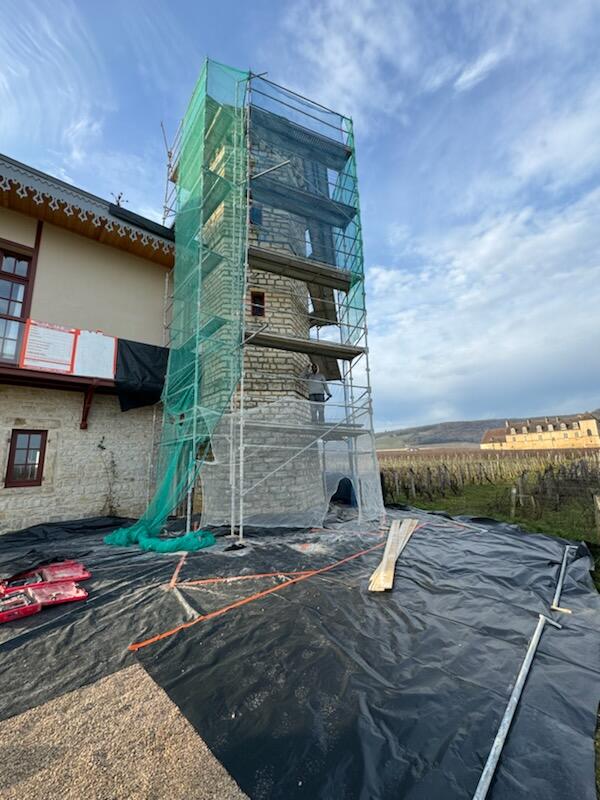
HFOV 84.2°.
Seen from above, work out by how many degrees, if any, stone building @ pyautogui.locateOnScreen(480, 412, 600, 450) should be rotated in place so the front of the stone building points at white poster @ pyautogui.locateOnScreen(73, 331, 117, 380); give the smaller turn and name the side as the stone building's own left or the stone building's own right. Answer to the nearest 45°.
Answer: approximately 45° to the stone building's own left

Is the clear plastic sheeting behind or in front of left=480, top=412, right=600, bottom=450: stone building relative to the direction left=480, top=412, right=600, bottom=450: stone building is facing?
in front

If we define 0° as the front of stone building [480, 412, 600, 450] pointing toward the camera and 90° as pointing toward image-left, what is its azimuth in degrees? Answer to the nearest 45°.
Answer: approximately 45°

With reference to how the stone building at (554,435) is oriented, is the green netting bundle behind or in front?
in front

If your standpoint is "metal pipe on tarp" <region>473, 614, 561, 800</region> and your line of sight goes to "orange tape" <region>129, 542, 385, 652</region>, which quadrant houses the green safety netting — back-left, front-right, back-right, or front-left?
front-right

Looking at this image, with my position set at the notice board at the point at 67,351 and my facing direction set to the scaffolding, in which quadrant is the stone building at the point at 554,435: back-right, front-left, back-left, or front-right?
front-left

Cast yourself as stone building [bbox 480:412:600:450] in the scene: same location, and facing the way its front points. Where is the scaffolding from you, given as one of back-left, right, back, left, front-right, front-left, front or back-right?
front-left

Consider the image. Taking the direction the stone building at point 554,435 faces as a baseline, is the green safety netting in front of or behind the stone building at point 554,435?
in front

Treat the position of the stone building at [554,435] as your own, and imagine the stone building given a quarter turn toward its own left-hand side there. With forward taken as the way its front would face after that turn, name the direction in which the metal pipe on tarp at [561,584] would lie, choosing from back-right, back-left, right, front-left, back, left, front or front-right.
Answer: front-right

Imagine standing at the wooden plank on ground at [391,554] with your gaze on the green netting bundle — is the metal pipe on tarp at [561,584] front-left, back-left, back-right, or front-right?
back-left

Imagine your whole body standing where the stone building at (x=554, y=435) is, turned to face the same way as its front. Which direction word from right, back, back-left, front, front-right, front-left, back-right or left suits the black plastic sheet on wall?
front-left

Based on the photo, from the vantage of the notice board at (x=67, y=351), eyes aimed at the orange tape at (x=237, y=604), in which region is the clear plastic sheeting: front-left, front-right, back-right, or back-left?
front-left
